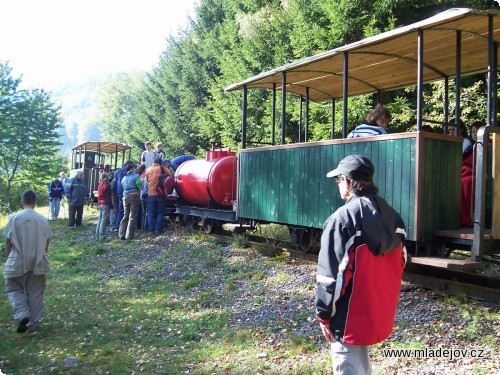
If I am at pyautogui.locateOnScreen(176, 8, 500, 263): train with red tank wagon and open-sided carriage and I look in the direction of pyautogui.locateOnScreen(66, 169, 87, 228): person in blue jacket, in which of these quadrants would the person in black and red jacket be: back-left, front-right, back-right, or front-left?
back-left

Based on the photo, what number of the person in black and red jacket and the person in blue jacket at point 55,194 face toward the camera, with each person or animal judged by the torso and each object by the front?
1

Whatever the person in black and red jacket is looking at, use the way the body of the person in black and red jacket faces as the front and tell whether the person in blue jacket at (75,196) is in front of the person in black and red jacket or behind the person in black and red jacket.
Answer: in front

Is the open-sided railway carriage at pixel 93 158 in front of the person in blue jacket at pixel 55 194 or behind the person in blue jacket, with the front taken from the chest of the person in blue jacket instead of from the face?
behind

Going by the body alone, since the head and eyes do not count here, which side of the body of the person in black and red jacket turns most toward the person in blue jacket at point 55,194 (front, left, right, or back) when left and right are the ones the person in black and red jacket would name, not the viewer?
front

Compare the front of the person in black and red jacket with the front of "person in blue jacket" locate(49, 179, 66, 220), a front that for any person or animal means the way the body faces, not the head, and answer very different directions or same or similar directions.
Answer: very different directions

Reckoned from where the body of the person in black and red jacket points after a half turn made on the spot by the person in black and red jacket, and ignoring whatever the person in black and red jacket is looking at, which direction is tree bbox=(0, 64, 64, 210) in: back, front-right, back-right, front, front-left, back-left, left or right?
back

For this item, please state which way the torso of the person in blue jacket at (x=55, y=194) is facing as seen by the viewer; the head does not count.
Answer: toward the camera

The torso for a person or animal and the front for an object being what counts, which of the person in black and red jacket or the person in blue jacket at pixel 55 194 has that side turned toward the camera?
the person in blue jacket

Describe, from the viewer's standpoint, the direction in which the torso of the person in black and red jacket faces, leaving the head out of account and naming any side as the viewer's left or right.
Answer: facing away from the viewer and to the left of the viewer

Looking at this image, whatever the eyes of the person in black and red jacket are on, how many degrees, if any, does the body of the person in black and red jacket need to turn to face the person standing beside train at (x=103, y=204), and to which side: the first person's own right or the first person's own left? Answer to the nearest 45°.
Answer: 0° — they already face them
